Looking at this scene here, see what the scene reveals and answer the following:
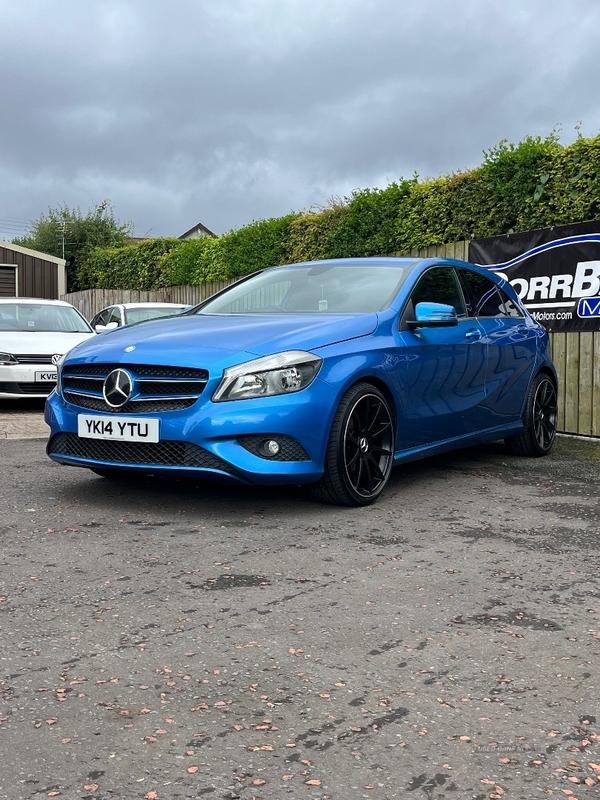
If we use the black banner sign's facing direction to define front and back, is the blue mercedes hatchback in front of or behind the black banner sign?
in front

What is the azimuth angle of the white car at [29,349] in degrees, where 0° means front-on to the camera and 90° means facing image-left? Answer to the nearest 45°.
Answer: approximately 0°

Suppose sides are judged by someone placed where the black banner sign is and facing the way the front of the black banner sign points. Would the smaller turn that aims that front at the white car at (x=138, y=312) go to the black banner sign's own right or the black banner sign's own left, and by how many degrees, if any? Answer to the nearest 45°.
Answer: approximately 90° to the black banner sign's own right

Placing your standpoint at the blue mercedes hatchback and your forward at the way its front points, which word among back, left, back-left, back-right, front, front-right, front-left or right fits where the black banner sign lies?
back

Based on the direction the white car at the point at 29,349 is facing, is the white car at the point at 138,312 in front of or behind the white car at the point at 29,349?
behind

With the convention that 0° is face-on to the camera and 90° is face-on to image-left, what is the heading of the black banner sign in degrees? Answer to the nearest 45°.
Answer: approximately 45°

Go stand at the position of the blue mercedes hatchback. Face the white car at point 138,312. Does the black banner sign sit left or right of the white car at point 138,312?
right
